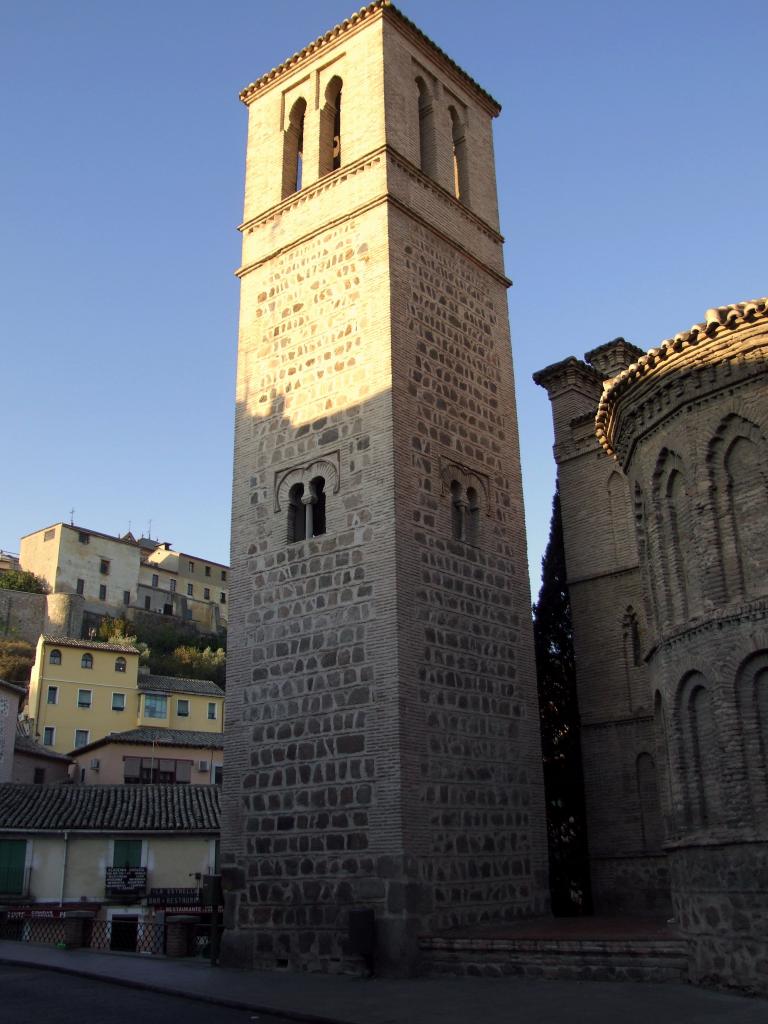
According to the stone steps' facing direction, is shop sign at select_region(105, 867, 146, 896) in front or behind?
behind

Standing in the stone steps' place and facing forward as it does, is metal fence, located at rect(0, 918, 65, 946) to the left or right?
on its right

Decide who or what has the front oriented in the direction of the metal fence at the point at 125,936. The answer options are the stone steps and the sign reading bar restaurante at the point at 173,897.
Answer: the sign reading bar restaurante

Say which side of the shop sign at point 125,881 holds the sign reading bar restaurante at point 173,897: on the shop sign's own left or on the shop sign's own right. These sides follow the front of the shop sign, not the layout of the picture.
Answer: on the shop sign's own left

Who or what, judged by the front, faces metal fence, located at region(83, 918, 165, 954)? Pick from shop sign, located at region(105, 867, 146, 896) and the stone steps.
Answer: the shop sign

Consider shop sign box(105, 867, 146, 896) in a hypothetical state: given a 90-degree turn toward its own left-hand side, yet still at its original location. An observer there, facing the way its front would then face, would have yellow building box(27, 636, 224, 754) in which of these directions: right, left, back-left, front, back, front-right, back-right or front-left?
left

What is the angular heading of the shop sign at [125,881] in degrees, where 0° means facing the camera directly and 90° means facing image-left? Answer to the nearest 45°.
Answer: approximately 0°

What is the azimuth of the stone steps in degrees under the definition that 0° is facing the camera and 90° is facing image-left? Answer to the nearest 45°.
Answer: approximately 0°

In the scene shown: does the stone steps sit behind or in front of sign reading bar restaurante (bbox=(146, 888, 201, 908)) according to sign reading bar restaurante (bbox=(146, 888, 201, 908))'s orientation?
in front

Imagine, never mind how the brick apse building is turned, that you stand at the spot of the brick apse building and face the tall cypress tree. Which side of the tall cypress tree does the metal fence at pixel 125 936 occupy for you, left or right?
left

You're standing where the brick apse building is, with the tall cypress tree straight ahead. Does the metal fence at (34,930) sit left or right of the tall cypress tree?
left

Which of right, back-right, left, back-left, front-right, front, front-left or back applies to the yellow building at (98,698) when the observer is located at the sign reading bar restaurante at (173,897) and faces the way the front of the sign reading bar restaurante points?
back
